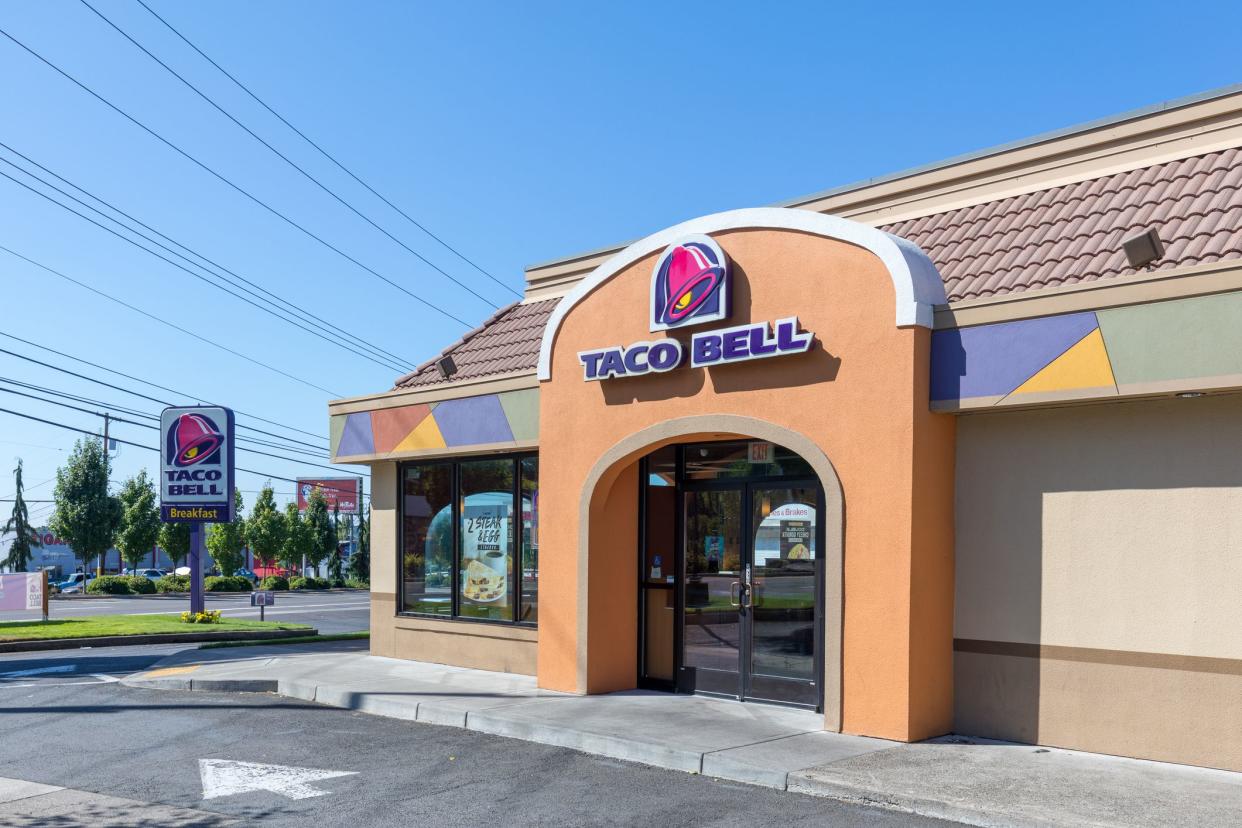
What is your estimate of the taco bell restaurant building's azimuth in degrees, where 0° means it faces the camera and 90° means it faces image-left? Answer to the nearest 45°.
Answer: approximately 45°

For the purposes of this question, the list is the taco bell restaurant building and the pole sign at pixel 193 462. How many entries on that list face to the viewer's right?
0

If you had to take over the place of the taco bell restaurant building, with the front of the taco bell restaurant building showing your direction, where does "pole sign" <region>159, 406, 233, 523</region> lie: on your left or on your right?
on your right

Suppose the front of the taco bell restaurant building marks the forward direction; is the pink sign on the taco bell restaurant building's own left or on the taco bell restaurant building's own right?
on the taco bell restaurant building's own right

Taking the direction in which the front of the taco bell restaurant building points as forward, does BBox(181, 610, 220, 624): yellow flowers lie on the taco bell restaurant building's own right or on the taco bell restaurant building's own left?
on the taco bell restaurant building's own right

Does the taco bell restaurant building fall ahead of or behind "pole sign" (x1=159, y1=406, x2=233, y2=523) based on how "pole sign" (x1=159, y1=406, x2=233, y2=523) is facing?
ahead

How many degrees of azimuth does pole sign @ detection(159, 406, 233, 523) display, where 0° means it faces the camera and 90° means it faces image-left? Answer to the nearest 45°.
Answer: approximately 0°
